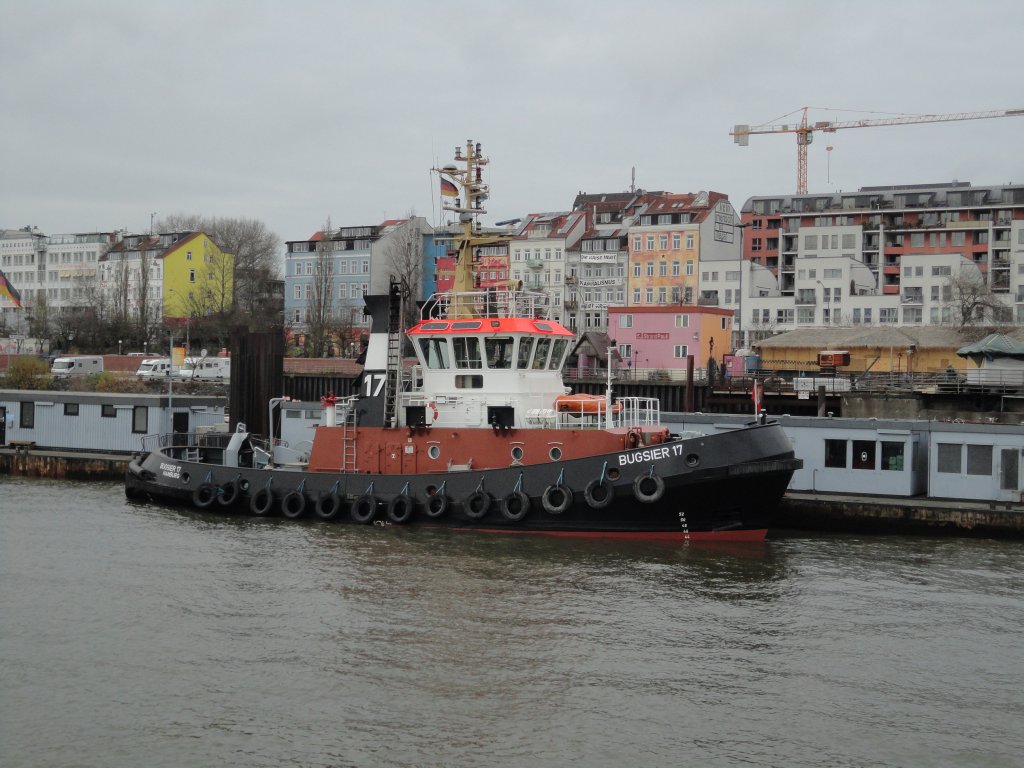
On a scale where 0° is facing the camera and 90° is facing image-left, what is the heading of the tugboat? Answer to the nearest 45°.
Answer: approximately 270°

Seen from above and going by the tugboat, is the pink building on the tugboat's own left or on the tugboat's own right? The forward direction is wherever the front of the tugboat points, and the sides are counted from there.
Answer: on the tugboat's own left
